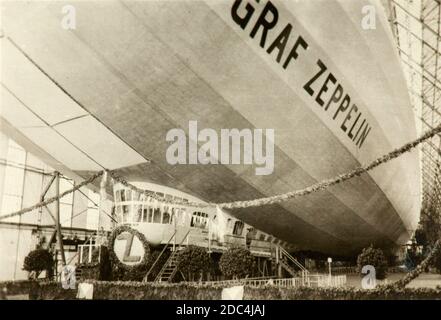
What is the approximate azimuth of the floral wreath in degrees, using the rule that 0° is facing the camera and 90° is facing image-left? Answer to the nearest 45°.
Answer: approximately 0°

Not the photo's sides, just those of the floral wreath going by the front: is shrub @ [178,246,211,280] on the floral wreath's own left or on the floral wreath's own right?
on the floral wreath's own left

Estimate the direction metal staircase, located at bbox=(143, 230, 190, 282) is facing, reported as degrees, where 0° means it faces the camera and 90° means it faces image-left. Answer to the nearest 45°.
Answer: approximately 45°

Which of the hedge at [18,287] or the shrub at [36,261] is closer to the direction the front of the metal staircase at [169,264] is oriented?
the hedge

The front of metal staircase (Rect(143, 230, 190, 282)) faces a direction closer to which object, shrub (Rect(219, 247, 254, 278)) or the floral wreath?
the floral wreath

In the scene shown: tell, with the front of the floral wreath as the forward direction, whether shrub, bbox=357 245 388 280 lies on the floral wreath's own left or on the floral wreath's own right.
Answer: on the floral wreath's own left

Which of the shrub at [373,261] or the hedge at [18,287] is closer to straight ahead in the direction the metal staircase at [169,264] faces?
the hedge

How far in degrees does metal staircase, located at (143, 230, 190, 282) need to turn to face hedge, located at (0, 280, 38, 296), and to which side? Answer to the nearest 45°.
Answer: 0° — it already faces it
